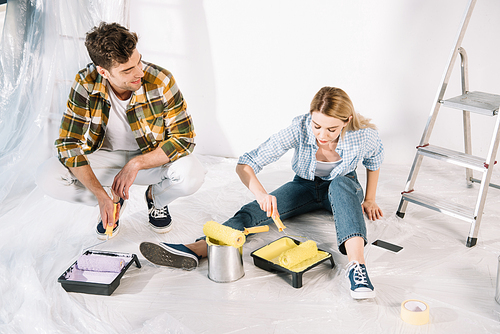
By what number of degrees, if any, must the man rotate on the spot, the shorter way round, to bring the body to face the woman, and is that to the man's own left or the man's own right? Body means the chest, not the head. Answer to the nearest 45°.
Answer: approximately 90° to the man's own left

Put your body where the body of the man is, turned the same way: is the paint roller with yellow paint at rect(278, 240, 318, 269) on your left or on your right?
on your left

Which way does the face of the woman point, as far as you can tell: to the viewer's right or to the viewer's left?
to the viewer's left

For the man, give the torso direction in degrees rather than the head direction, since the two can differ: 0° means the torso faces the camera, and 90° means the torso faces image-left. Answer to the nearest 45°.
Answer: approximately 0°

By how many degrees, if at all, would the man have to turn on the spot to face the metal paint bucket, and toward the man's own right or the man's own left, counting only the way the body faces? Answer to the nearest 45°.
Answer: approximately 45° to the man's own left

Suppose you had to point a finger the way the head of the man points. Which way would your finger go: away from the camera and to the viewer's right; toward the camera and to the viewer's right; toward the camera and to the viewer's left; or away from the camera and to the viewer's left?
toward the camera and to the viewer's right

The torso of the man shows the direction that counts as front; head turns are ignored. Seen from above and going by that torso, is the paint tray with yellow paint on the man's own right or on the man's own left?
on the man's own left
